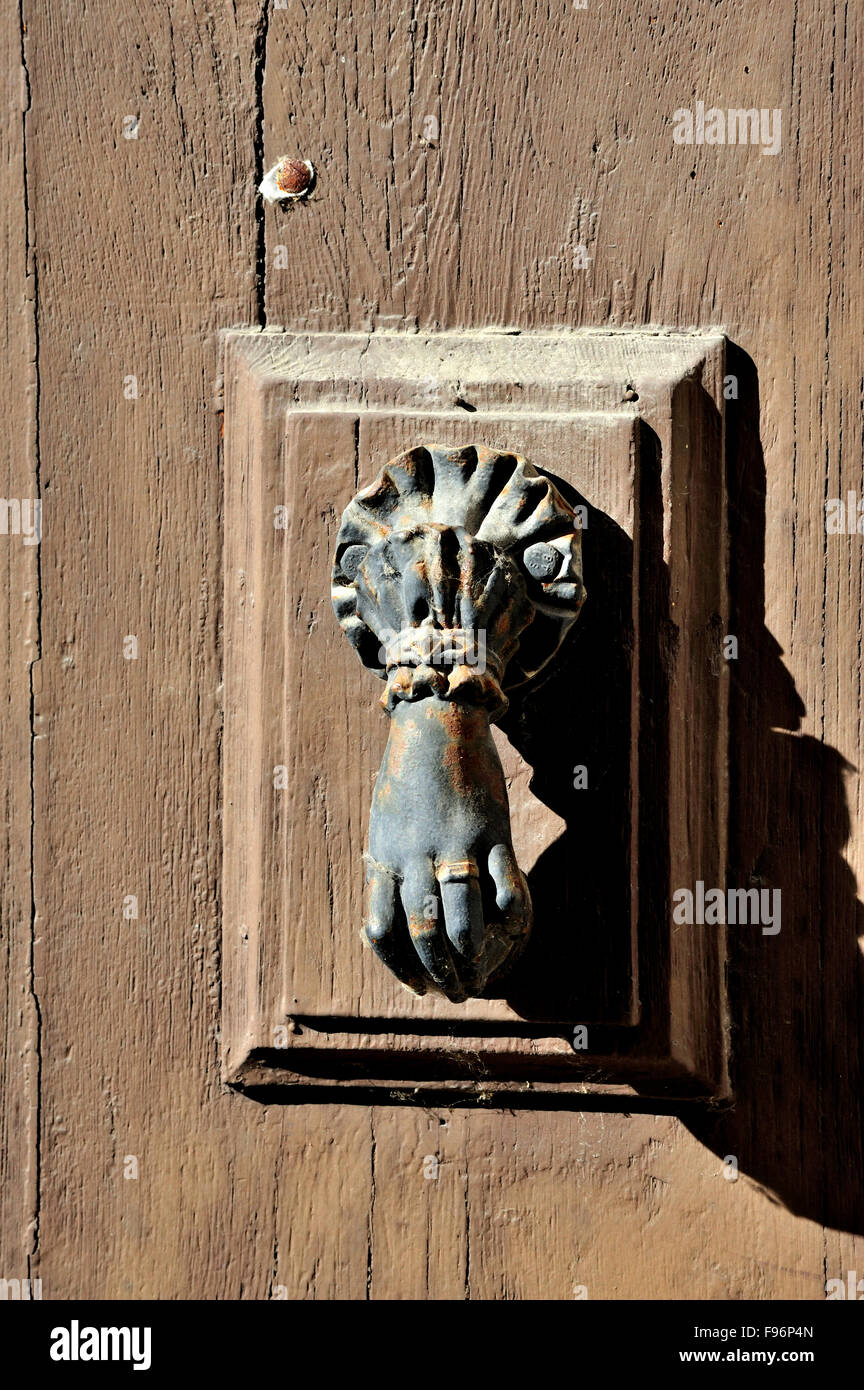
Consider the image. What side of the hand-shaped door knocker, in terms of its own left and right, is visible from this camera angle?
front
